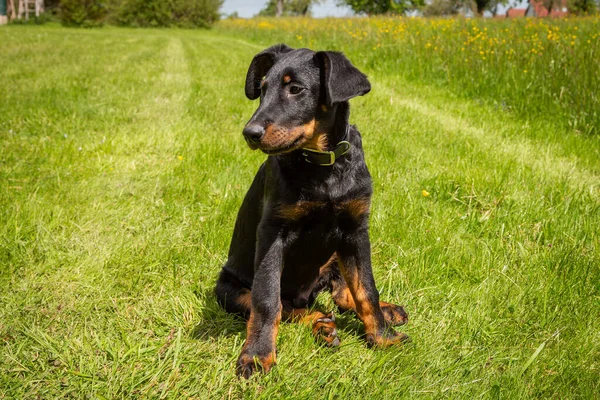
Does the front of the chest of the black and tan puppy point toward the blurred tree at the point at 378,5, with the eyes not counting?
no
